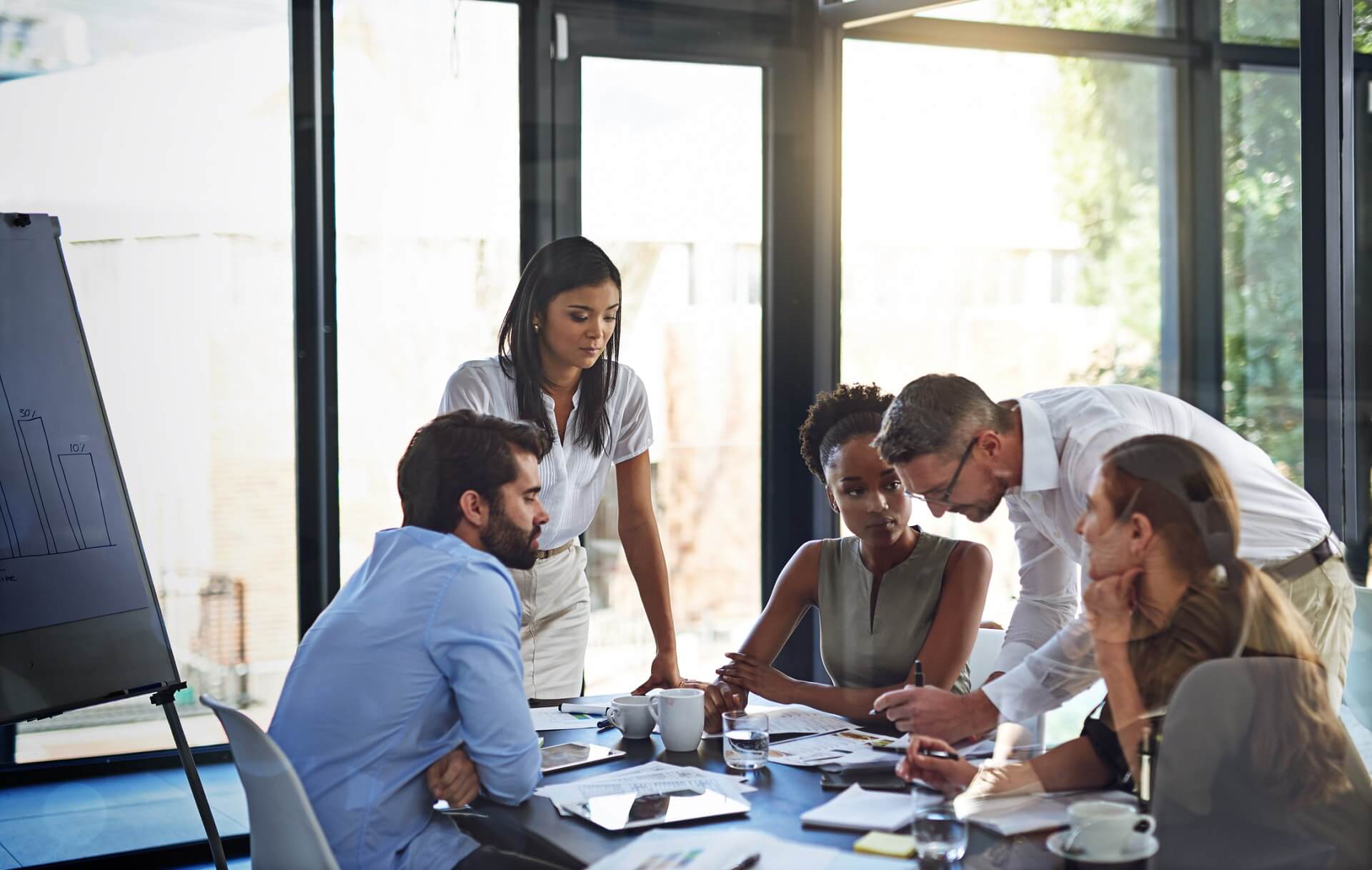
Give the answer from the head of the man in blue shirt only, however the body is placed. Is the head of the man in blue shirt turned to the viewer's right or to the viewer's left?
to the viewer's right

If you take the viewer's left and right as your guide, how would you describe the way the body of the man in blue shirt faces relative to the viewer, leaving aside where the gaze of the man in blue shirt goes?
facing away from the viewer and to the right of the viewer

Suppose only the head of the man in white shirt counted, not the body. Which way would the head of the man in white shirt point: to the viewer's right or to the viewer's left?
to the viewer's left

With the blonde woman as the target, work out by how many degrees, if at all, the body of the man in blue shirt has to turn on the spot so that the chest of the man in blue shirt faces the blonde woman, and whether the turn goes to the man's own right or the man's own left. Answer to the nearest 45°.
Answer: approximately 45° to the man's own right

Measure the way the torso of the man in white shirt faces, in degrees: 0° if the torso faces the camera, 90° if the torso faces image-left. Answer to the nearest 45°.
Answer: approximately 90°

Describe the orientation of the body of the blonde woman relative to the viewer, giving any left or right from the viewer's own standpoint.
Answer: facing to the left of the viewer

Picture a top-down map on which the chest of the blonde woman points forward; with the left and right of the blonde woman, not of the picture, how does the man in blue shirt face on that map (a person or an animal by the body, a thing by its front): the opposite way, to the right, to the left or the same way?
to the right

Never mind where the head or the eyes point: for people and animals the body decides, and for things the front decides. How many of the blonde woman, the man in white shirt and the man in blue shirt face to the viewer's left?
2
